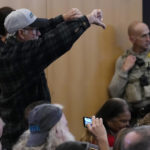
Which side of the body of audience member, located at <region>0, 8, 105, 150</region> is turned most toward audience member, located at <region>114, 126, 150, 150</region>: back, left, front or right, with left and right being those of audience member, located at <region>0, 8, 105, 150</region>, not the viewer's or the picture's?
right

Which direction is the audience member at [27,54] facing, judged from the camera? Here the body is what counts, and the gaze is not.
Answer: to the viewer's right

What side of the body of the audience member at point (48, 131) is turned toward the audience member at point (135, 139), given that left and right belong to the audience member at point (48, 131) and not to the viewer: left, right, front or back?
right

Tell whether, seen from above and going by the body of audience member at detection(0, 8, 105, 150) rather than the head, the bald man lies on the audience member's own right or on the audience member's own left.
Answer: on the audience member's own left

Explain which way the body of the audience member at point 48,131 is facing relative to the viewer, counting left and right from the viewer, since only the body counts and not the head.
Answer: facing away from the viewer and to the right of the viewer

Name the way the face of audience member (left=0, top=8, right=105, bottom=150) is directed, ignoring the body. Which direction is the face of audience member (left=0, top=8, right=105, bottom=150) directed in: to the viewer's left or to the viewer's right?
to the viewer's right
